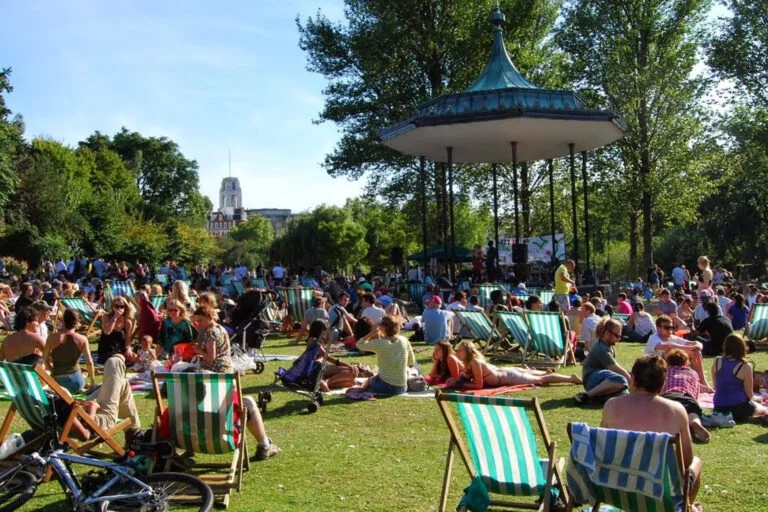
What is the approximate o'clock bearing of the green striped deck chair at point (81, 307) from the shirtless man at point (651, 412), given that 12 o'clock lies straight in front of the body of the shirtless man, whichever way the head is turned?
The green striped deck chair is roughly at 10 o'clock from the shirtless man.

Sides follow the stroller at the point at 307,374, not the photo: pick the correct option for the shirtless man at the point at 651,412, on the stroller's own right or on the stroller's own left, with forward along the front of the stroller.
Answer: on the stroller's own left

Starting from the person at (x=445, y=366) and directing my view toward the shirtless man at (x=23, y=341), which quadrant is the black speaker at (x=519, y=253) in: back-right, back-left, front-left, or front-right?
back-right

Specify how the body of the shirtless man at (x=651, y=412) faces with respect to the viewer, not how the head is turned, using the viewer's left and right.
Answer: facing away from the viewer

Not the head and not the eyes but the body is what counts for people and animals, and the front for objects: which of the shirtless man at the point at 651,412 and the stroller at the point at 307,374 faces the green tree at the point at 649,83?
the shirtless man

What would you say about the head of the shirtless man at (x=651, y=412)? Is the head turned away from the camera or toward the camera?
away from the camera

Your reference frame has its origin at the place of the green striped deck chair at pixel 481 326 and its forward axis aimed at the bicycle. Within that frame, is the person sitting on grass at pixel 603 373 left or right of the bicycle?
left

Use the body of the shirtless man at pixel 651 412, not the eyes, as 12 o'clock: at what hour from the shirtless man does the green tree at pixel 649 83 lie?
The green tree is roughly at 12 o'clock from the shirtless man.

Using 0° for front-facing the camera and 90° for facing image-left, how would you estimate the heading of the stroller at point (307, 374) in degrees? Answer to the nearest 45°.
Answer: approximately 90°

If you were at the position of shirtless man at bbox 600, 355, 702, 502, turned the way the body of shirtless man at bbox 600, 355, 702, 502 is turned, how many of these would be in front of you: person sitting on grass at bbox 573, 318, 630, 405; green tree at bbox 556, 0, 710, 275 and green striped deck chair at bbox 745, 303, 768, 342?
3

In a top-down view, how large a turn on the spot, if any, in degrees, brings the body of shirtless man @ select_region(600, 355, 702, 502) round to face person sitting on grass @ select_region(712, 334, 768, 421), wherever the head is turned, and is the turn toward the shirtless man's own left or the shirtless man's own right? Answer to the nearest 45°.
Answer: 0° — they already face them
